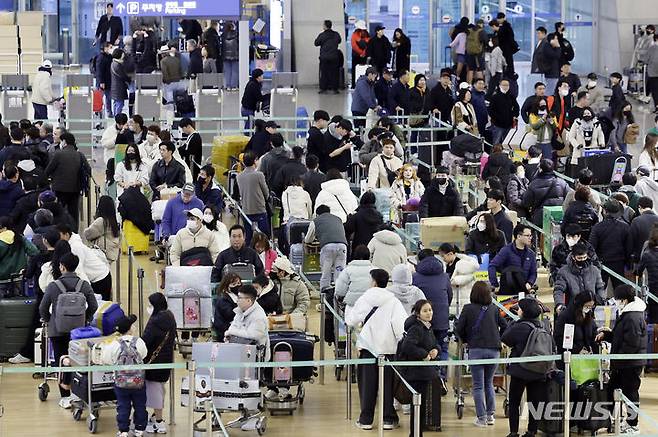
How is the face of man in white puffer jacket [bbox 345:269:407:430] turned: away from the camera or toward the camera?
away from the camera

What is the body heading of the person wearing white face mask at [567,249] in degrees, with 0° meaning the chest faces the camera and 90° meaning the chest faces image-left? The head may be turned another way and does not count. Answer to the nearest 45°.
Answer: approximately 0°

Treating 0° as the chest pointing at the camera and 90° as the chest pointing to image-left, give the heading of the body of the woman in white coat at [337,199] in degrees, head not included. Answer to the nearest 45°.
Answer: approximately 180°

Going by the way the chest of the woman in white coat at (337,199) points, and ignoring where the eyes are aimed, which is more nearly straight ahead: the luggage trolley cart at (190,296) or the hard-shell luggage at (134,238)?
the hard-shell luggage

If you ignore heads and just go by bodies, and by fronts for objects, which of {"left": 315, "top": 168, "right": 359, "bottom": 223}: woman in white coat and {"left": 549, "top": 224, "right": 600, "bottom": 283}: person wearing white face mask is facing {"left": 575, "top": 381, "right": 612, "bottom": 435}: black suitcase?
the person wearing white face mask

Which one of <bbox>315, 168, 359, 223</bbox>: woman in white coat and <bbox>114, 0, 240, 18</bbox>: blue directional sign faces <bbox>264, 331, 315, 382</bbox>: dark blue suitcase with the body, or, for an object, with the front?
the blue directional sign

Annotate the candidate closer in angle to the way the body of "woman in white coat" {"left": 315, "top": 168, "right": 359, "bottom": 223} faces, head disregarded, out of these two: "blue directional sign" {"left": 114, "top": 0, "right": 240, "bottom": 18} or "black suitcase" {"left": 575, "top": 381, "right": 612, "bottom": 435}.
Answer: the blue directional sign

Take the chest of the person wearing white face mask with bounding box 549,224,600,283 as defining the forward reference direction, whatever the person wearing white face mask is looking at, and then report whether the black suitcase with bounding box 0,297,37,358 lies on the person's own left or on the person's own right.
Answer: on the person's own right

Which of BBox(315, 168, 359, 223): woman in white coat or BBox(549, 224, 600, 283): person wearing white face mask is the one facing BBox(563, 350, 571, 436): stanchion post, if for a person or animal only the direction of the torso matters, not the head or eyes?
the person wearing white face mask

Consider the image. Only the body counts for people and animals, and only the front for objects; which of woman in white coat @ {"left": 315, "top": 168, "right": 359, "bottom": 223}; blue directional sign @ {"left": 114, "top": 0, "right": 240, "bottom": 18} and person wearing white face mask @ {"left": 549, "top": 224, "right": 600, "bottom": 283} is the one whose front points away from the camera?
the woman in white coat

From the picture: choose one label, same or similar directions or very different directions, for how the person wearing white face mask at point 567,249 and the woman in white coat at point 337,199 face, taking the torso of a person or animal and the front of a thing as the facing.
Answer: very different directions

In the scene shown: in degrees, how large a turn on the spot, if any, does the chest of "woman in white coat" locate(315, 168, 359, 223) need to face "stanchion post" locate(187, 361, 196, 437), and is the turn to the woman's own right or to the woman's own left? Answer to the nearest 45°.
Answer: approximately 180°
